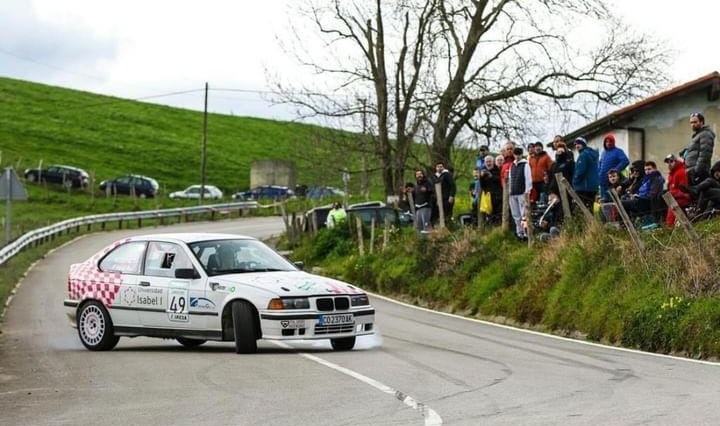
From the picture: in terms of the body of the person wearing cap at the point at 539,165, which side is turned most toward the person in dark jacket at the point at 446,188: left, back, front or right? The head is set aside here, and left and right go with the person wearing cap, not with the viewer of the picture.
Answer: right

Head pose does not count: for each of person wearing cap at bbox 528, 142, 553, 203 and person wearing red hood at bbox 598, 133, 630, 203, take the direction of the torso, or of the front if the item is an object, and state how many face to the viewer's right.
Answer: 0

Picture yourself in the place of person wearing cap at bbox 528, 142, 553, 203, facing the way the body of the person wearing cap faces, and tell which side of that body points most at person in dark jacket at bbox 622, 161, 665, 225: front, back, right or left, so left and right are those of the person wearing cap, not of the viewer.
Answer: left

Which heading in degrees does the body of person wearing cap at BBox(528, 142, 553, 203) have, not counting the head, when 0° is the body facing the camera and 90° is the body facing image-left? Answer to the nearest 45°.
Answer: approximately 45°

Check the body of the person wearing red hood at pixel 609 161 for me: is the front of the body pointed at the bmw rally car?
yes

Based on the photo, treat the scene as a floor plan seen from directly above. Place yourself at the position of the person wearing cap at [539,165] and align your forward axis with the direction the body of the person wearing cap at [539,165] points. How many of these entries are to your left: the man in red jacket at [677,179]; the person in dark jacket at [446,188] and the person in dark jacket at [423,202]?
1

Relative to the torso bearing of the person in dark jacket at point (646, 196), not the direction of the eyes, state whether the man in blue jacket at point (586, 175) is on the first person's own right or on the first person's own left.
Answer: on the first person's own right

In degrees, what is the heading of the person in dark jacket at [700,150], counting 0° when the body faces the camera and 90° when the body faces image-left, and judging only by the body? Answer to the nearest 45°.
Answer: approximately 45°
